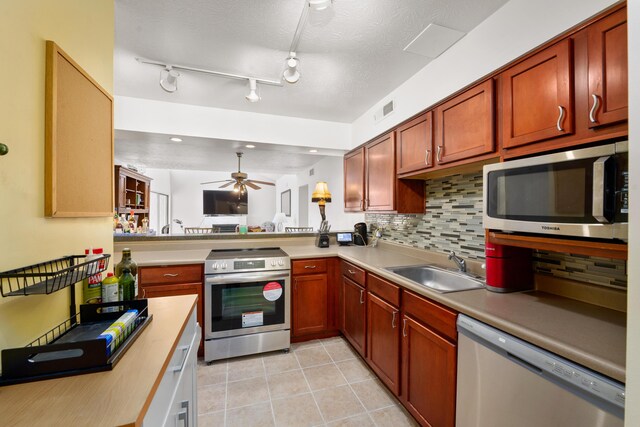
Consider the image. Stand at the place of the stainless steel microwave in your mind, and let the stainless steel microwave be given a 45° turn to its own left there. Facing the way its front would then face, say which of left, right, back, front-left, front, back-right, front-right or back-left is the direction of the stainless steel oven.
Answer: right

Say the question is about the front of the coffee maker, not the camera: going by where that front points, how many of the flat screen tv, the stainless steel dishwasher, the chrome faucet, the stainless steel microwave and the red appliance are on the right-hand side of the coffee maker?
1

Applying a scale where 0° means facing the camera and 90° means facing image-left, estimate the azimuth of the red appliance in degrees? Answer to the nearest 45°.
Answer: approximately 45°

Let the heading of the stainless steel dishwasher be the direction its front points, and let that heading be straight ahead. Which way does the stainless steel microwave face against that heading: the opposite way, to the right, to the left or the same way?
the same way

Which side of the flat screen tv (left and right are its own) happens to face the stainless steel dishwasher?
front

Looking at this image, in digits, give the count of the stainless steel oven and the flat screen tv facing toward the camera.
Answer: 2

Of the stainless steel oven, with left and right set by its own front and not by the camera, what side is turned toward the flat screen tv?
back

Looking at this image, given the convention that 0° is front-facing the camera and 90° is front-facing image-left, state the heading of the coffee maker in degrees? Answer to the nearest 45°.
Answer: approximately 45°

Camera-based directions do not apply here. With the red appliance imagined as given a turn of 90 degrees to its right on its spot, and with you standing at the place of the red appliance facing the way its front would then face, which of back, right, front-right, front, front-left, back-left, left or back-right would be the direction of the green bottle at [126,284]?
left

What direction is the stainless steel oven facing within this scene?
toward the camera

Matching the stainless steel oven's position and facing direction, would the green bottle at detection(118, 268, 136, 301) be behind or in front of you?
in front

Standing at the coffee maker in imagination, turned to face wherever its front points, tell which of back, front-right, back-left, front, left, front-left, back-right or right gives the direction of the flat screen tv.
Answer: right

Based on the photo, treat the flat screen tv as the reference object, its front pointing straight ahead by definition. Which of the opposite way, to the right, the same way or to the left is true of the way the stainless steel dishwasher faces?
to the right

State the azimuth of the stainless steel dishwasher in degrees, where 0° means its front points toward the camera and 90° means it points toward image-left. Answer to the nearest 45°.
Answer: approximately 45°

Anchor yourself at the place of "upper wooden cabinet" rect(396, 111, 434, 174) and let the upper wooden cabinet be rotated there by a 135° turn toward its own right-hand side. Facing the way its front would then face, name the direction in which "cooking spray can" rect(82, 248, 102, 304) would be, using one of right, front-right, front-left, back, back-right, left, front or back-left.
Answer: back-left

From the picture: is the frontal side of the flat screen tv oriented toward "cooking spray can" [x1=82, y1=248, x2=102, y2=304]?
yes

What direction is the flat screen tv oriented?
toward the camera

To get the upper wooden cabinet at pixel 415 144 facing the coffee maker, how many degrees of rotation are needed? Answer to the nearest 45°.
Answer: approximately 90° to its right
